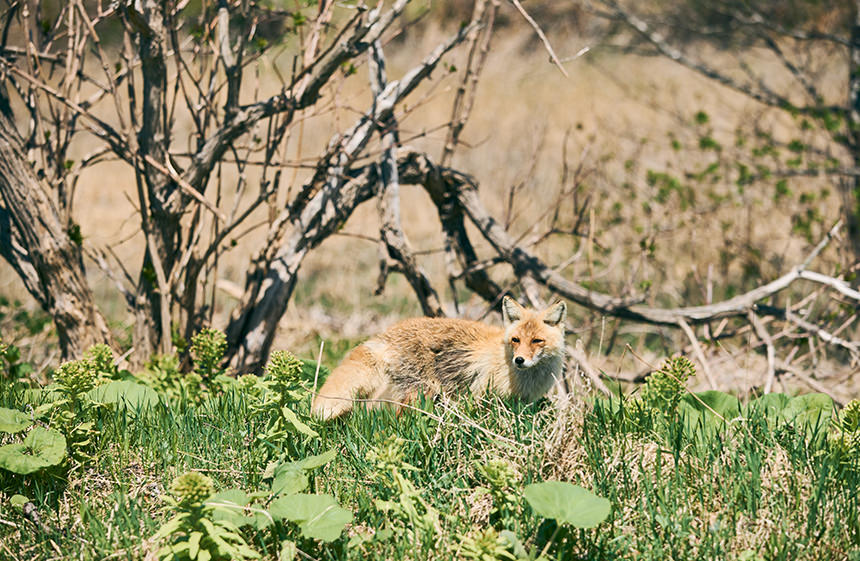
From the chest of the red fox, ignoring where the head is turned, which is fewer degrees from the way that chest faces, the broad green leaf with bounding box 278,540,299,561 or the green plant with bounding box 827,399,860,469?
the green plant

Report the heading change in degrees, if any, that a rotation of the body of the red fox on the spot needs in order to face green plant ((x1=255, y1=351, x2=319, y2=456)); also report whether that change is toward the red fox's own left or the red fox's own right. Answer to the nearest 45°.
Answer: approximately 135° to the red fox's own right

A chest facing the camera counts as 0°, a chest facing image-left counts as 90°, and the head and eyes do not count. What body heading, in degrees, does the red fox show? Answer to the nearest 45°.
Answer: approximately 270°

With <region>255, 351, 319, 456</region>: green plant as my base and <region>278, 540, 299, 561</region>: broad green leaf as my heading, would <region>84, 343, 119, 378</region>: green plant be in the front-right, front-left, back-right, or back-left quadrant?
back-right

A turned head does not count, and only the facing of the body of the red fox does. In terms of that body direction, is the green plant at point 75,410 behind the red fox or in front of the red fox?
behind

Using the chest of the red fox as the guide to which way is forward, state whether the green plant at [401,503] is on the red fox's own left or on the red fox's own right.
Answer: on the red fox's own right

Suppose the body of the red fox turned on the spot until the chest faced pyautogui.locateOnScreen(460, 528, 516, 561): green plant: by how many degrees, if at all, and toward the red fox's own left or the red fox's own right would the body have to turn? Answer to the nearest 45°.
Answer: approximately 90° to the red fox's own right

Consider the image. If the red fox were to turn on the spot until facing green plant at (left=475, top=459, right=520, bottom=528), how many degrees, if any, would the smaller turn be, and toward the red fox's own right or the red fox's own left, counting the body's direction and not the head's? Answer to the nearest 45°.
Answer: approximately 90° to the red fox's own right

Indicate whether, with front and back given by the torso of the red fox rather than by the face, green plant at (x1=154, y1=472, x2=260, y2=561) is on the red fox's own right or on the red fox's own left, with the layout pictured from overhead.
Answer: on the red fox's own right

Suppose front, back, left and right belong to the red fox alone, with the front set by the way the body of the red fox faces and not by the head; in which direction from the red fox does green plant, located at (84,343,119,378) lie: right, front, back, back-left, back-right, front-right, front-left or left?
back
